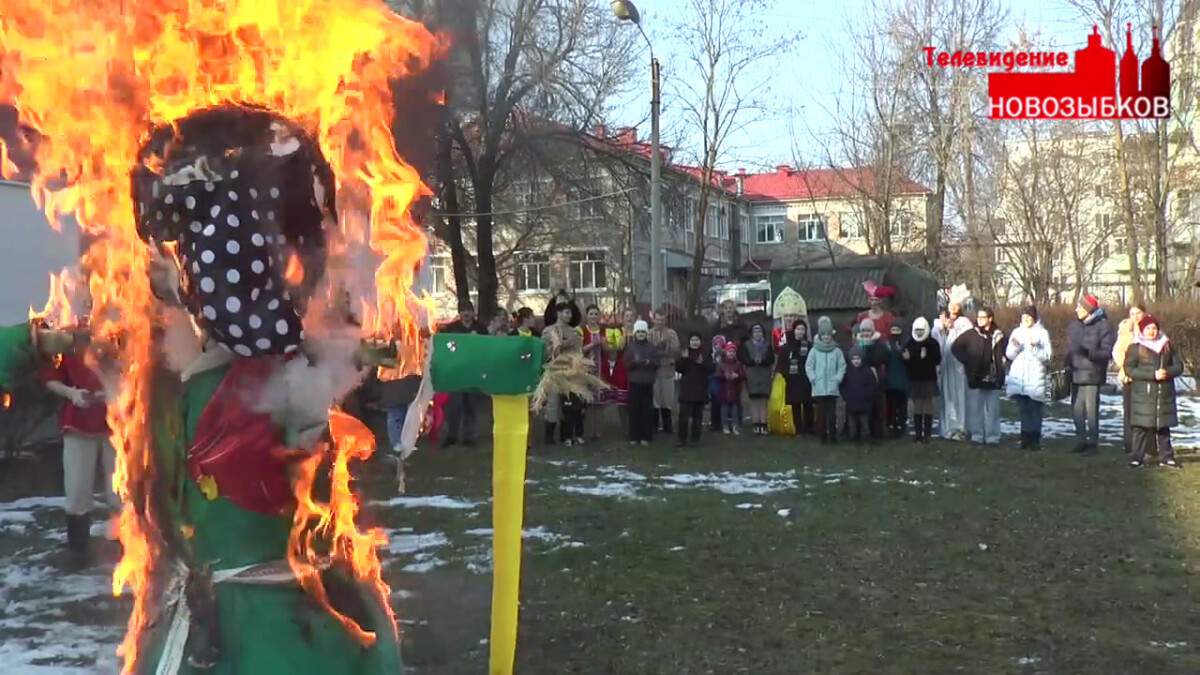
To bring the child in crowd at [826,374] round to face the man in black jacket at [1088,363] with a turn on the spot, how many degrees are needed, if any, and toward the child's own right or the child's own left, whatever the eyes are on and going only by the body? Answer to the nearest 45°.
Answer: approximately 90° to the child's own left

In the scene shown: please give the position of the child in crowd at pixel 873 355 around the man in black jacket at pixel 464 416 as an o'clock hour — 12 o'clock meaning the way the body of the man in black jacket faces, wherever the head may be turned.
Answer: The child in crowd is roughly at 9 o'clock from the man in black jacket.

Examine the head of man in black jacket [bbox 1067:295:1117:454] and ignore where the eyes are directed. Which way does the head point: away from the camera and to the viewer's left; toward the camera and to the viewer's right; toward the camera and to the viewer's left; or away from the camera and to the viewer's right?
toward the camera and to the viewer's left

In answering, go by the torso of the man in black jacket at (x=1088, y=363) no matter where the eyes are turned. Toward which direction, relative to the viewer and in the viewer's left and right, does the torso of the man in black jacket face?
facing the viewer and to the left of the viewer

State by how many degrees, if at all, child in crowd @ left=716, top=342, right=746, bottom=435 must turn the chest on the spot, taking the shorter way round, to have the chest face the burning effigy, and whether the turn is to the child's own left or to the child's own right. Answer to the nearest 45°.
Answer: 0° — they already face it

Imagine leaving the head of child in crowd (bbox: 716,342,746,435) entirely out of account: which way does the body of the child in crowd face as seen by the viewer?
toward the camera

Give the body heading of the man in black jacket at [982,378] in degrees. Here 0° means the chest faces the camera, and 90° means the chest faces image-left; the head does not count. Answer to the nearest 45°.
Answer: approximately 0°

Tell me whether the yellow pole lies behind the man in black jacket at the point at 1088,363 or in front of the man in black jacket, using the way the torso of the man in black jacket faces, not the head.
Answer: in front

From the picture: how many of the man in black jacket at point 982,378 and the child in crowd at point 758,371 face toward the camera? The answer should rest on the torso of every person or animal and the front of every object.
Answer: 2

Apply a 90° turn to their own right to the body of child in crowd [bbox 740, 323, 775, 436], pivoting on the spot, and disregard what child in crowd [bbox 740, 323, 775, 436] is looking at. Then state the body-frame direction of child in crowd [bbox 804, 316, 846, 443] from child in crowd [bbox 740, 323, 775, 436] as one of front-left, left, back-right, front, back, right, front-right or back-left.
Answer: back-left

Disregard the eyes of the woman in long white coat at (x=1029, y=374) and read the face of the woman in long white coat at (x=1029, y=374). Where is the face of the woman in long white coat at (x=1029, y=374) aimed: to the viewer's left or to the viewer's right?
to the viewer's left
